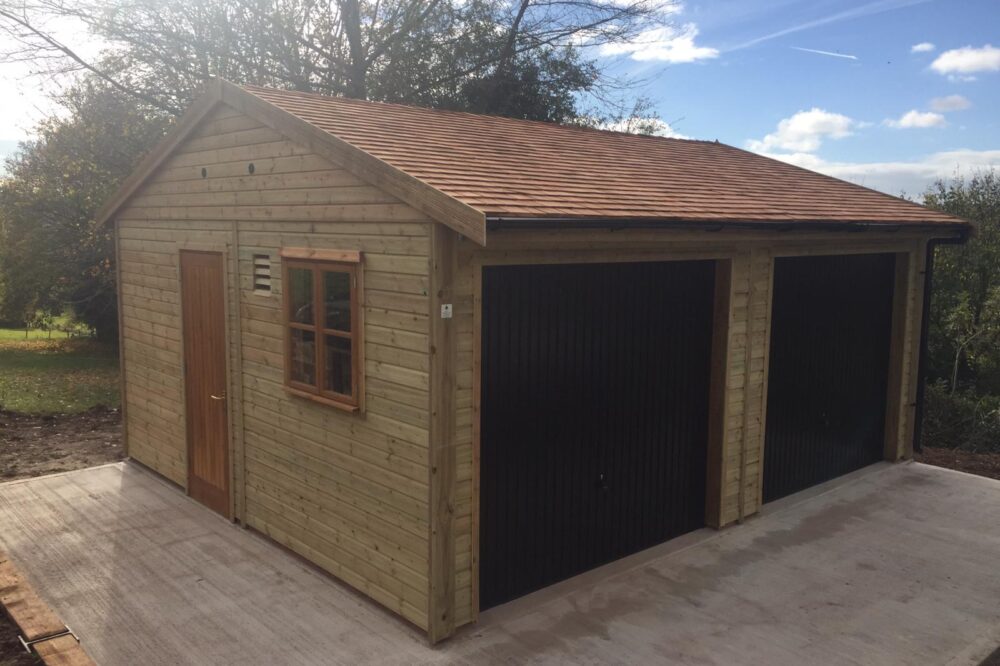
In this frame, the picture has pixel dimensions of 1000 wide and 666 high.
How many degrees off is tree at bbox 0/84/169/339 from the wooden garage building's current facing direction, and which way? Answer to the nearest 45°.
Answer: approximately 180°

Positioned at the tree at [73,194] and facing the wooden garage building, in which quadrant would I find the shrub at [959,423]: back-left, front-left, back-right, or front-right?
front-left

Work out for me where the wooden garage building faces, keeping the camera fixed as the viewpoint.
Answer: facing the viewer and to the right of the viewer

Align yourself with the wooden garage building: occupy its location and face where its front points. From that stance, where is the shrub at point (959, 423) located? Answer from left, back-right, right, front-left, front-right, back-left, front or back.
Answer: left

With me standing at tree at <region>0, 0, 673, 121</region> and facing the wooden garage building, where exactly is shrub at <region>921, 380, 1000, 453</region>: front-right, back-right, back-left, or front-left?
front-left

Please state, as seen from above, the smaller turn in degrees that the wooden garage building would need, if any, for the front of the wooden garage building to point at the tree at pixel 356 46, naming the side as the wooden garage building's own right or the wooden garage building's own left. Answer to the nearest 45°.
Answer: approximately 135° to the wooden garage building's own left

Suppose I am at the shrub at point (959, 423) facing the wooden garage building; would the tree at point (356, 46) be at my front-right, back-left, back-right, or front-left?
front-right

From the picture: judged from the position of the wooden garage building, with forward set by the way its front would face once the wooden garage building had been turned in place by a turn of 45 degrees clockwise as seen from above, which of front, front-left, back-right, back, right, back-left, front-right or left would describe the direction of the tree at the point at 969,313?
back-left
